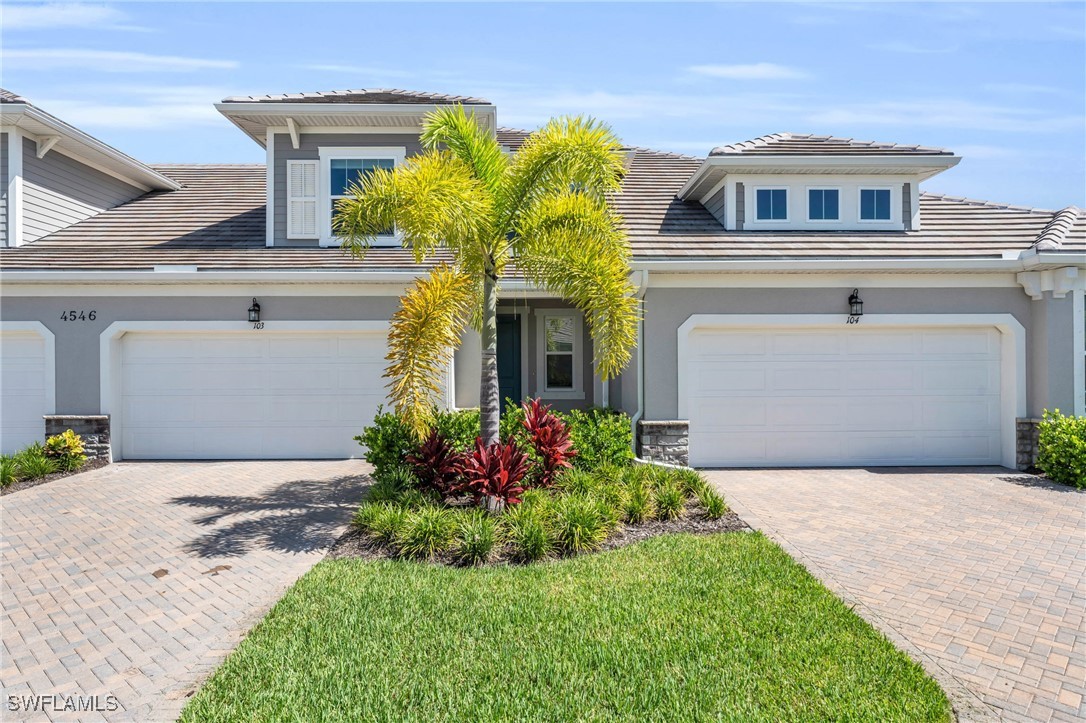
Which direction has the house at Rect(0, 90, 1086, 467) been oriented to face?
toward the camera

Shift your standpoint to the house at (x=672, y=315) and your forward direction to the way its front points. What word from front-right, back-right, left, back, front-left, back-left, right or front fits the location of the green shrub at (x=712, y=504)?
front

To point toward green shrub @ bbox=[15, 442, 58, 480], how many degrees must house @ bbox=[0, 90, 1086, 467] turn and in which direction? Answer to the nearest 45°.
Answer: approximately 90° to its right

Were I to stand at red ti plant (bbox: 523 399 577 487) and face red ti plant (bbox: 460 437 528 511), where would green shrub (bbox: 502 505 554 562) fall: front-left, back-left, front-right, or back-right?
front-left

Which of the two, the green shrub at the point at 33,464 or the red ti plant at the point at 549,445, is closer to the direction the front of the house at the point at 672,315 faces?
the red ti plant

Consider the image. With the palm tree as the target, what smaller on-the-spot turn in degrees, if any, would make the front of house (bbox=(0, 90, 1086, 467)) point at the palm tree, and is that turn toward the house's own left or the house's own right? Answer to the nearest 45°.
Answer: approximately 45° to the house's own right

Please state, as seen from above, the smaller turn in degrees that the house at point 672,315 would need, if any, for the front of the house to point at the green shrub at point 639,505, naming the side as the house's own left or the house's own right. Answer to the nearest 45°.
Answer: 0° — it already faces it

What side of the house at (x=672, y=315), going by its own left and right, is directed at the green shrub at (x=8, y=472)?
right

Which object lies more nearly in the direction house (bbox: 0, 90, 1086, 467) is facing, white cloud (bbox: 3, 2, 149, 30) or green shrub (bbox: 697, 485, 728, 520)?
the green shrub

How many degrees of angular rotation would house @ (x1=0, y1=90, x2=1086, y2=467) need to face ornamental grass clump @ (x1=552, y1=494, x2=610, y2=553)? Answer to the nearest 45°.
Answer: approximately 45° to its right

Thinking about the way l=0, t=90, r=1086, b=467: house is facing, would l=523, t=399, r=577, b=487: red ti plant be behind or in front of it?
in front

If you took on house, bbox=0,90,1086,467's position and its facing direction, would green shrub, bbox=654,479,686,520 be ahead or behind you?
ahead
